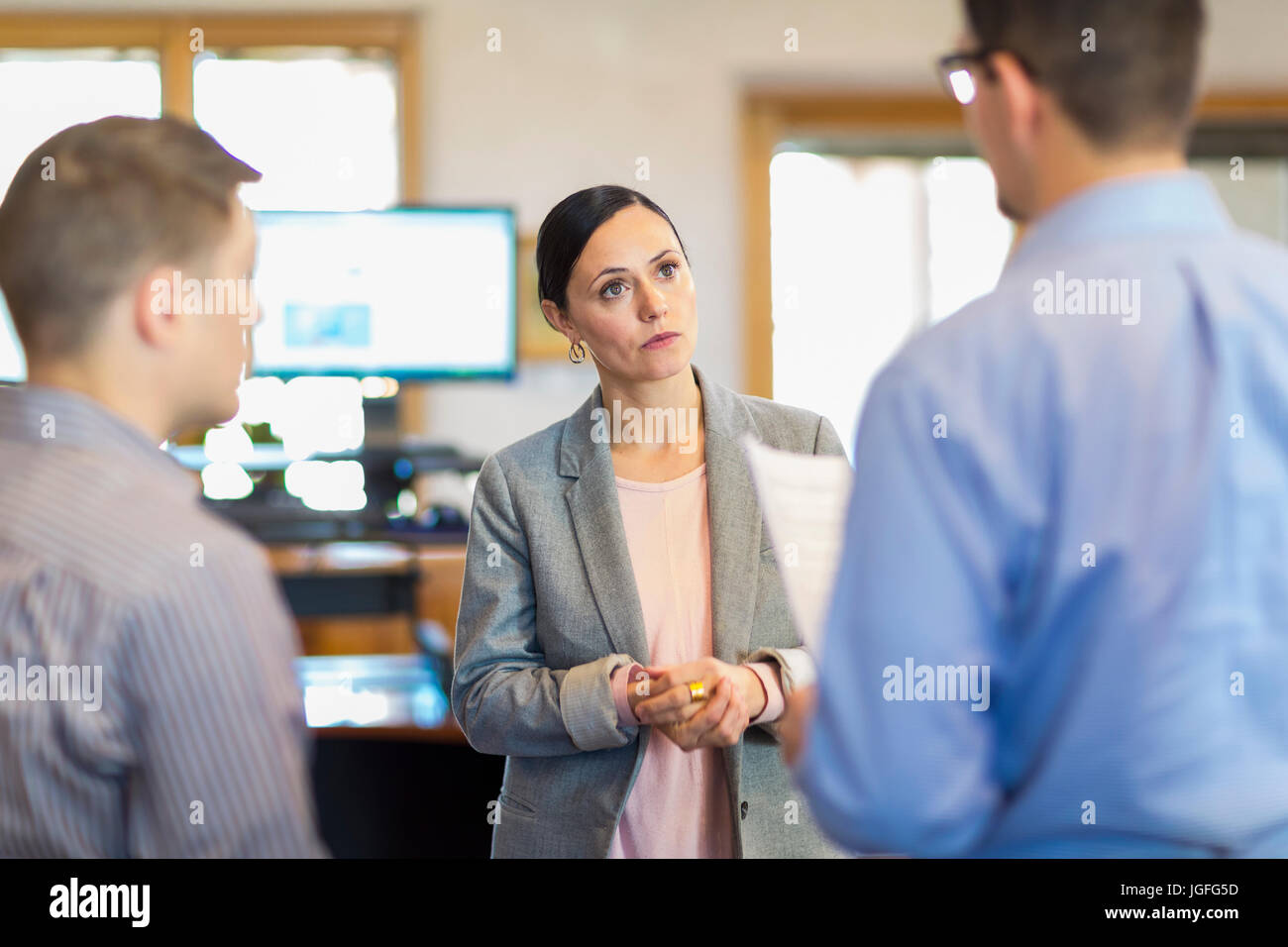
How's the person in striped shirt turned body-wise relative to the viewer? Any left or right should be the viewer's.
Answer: facing away from the viewer and to the right of the viewer

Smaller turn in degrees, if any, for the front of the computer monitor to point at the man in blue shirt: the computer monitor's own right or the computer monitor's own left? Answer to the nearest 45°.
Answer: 0° — it already faces them

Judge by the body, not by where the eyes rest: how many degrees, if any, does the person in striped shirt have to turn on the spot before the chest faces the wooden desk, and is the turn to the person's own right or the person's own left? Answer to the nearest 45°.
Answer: approximately 45° to the person's own left

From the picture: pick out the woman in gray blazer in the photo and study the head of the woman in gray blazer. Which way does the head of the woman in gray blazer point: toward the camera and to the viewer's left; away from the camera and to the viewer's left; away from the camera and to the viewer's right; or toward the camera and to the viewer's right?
toward the camera and to the viewer's right

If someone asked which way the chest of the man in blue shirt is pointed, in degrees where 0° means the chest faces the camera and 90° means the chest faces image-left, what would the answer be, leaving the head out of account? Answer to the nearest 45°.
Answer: approximately 135°

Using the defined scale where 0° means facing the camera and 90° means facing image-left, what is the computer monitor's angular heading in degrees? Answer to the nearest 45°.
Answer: approximately 0°

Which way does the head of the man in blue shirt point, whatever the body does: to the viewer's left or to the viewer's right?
to the viewer's left

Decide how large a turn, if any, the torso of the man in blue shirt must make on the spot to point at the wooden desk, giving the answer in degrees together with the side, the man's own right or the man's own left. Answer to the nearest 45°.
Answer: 0° — they already face it

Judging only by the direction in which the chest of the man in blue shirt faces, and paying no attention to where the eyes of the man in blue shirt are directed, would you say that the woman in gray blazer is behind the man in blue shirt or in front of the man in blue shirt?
in front
